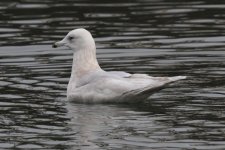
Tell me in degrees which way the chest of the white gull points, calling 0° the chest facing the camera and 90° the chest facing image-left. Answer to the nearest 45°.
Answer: approximately 90°
